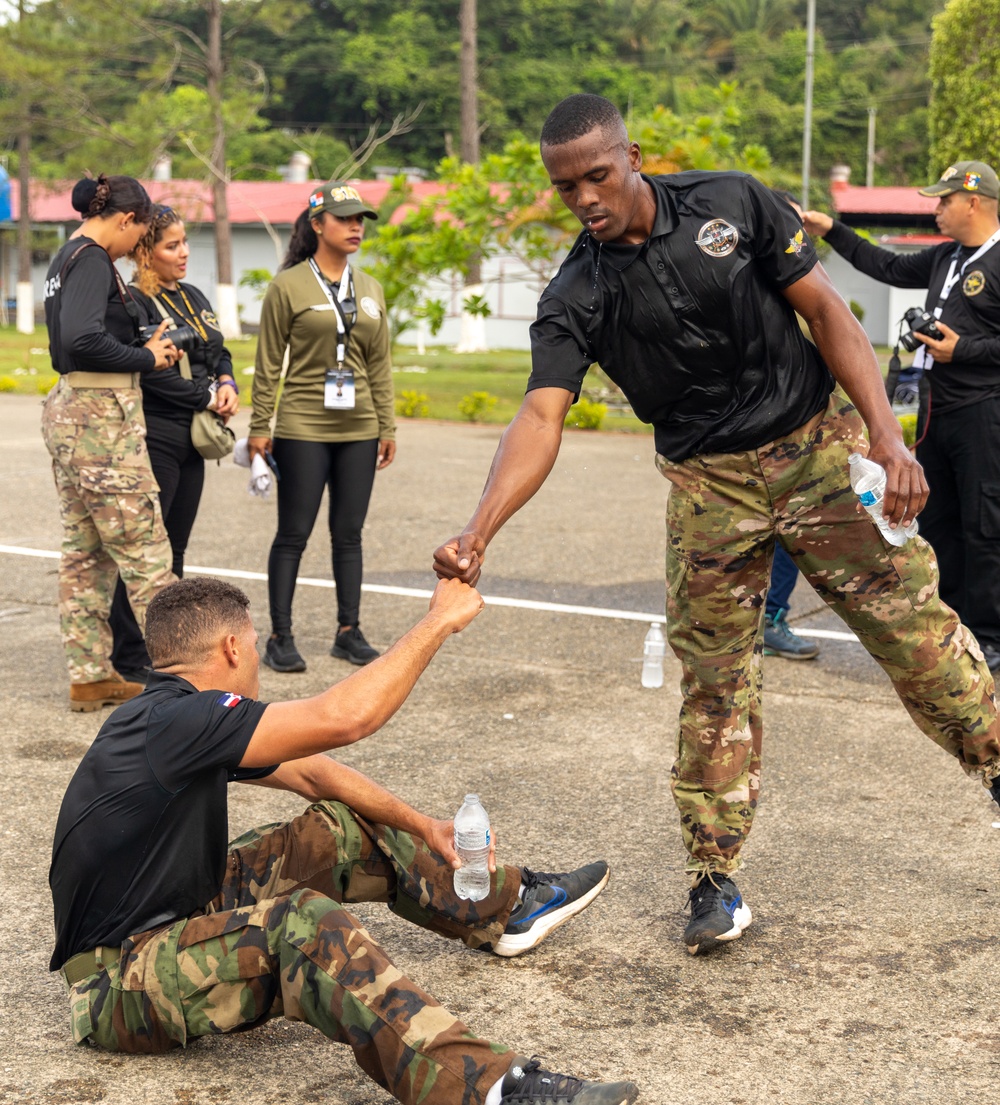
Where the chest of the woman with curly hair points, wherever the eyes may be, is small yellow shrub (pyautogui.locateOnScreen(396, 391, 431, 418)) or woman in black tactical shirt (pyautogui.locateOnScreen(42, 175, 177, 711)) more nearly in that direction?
the woman in black tactical shirt

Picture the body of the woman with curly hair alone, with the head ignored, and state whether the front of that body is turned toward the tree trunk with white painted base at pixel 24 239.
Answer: no

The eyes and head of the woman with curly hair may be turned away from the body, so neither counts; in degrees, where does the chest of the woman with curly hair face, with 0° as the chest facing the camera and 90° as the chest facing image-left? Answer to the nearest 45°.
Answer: approximately 315°

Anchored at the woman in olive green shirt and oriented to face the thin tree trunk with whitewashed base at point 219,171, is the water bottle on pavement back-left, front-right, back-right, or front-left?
back-right

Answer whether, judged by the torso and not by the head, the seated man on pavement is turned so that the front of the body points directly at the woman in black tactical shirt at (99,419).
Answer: no

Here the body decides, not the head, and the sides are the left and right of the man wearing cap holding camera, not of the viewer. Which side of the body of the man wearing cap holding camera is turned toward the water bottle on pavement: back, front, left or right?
front

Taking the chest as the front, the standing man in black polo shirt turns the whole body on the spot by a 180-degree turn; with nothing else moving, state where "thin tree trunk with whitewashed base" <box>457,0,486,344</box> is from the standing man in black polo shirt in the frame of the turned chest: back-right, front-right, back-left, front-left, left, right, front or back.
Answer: front

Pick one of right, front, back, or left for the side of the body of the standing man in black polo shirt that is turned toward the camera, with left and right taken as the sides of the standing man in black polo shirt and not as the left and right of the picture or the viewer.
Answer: front

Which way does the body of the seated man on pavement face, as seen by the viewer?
to the viewer's right

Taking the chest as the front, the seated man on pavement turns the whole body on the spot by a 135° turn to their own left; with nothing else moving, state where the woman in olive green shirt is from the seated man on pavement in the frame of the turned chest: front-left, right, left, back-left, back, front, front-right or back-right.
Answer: front-right

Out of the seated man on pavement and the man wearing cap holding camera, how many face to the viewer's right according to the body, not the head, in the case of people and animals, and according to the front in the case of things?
1

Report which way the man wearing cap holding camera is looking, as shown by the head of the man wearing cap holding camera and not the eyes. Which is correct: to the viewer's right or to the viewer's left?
to the viewer's left

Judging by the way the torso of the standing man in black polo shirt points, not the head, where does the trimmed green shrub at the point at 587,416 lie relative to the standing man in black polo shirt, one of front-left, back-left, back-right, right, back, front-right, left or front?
back

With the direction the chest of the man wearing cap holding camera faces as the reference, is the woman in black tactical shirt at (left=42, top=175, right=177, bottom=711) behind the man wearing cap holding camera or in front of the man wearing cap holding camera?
in front

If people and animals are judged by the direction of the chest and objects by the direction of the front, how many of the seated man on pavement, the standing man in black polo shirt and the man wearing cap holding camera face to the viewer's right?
1

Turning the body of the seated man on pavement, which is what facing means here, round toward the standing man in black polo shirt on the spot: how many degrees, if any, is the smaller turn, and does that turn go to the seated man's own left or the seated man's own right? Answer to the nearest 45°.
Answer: approximately 45° to the seated man's own left

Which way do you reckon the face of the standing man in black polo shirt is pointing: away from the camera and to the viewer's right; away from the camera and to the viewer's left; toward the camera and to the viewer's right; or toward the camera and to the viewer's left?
toward the camera and to the viewer's left

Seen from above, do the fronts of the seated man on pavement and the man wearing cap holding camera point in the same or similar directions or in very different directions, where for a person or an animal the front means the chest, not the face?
very different directions

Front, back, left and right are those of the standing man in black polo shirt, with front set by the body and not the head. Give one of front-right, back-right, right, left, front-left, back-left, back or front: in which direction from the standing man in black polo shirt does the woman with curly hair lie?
back-right

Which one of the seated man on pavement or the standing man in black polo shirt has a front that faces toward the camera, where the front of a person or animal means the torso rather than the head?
the standing man in black polo shirt

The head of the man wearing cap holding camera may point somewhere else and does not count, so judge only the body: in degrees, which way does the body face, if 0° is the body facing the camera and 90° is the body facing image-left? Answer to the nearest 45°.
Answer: approximately 45°

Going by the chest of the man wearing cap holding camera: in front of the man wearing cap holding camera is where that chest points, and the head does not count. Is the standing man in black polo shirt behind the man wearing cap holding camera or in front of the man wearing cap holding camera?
in front
